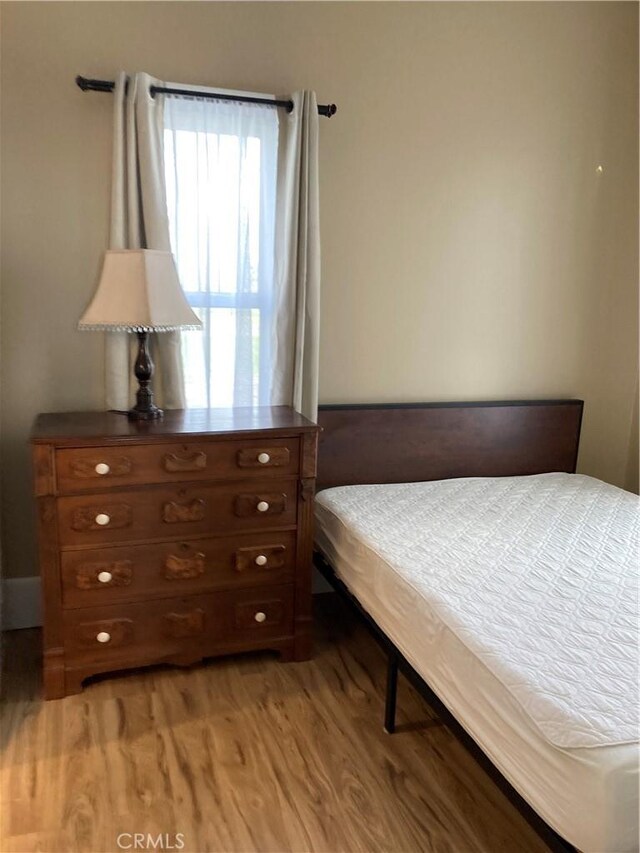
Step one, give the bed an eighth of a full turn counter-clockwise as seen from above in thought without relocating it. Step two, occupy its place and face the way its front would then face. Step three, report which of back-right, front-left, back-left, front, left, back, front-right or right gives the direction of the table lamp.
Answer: back

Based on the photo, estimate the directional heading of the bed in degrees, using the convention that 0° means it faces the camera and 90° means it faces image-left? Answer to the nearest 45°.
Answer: approximately 315°

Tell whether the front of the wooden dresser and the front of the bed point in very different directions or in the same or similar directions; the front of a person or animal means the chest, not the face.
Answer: same or similar directions

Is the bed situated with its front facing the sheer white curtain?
no

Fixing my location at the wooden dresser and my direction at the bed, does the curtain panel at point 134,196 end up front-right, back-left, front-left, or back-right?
back-left

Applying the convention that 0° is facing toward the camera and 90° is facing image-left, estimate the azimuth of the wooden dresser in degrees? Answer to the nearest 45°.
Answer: approximately 0°

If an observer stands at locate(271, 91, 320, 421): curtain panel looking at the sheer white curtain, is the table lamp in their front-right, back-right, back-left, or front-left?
front-left

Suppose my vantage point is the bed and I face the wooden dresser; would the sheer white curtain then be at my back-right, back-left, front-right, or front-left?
front-right

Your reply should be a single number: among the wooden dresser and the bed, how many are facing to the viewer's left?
0
